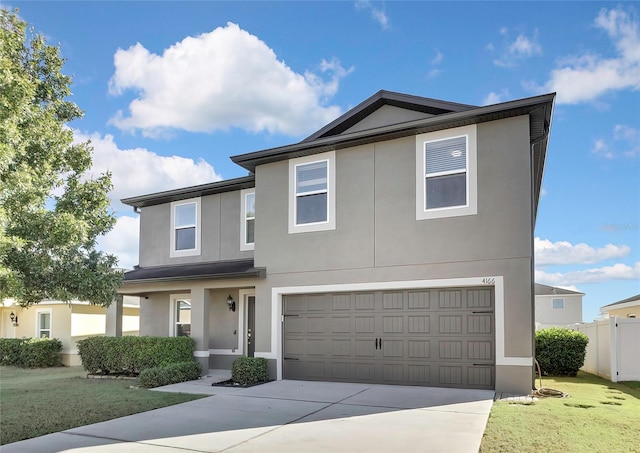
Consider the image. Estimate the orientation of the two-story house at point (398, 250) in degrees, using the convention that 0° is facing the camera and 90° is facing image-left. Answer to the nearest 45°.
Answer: approximately 45°

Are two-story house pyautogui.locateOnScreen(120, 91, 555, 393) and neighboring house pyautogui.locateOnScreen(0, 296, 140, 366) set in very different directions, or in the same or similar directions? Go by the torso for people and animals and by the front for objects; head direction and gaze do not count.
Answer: same or similar directions

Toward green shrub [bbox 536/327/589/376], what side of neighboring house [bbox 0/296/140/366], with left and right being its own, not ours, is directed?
left

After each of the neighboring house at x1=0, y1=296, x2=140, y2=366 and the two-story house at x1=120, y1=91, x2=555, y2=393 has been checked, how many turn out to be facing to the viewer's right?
0

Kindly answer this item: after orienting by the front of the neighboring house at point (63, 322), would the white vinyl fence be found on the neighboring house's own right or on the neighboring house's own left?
on the neighboring house's own left

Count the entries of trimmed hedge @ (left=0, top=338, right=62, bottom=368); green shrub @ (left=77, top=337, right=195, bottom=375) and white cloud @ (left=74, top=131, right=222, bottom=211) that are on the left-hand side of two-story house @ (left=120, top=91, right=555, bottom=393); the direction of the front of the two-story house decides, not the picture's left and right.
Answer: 0

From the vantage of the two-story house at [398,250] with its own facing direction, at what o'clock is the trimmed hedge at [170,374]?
The trimmed hedge is roughly at 2 o'clock from the two-story house.

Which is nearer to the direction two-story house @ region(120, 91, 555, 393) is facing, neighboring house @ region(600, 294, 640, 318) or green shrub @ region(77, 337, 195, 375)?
the green shrub

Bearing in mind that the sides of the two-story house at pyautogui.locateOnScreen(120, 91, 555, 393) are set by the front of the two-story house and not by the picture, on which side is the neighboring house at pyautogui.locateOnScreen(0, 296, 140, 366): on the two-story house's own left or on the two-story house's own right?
on the two-story house's own right

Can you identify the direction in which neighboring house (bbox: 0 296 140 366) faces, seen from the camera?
facing the viewer and to the left of the viewer
